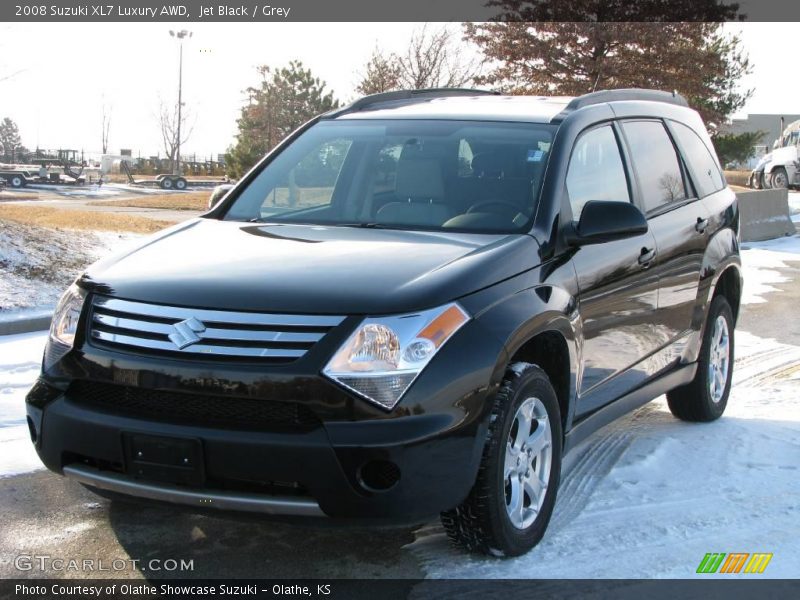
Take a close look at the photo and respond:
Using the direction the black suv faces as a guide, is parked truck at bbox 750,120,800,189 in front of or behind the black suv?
behind

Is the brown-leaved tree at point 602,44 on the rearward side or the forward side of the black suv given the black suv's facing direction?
on the rearward side

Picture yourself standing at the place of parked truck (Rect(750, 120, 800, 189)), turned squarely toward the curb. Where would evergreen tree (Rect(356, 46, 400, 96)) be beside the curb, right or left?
right

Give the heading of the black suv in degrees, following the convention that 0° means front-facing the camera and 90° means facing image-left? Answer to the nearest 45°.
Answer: approximately 45°

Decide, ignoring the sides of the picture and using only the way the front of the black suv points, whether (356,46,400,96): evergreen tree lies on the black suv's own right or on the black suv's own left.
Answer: on the black suv's own right

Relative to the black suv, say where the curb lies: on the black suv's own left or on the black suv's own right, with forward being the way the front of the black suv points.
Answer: on the black suv's own right
